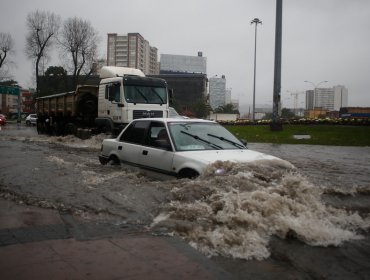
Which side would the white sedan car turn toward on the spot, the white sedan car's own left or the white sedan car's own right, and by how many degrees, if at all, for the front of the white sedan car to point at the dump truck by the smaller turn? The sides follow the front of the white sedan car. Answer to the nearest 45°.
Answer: approximately 135° to the white sedan car's own left

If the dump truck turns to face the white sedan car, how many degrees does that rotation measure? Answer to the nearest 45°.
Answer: approximately 45° to its right

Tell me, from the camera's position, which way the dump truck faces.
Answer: facing the viewer and to the right of the viewer

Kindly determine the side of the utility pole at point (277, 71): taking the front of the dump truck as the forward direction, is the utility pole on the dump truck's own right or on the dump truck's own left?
on the dump truck's own left

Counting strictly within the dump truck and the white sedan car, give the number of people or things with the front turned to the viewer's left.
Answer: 0

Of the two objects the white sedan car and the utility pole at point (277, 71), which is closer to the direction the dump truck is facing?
the white sedan car
